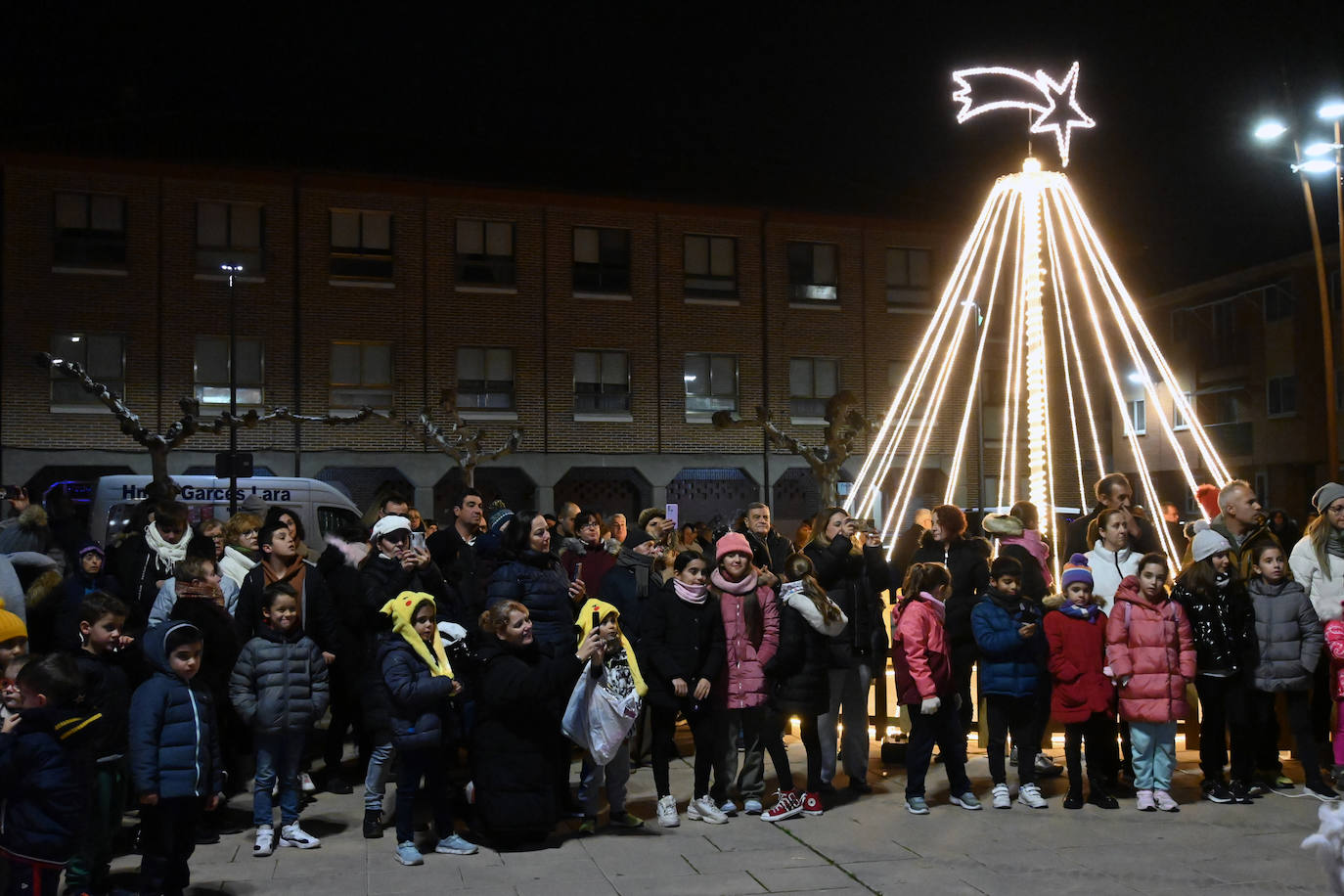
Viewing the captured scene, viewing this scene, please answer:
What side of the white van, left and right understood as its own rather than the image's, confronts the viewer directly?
right

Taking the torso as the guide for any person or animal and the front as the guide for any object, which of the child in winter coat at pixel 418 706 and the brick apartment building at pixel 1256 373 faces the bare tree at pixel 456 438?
the brick apartment building

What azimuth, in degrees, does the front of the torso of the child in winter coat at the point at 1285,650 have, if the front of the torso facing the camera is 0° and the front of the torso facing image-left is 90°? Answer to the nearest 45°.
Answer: approximately 45°

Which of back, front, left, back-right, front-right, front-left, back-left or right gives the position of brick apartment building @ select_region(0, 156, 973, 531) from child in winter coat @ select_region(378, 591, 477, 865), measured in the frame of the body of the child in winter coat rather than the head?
back-left

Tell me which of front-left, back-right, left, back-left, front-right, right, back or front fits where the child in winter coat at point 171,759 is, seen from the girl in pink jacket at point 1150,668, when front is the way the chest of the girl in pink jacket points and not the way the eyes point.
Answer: front-right

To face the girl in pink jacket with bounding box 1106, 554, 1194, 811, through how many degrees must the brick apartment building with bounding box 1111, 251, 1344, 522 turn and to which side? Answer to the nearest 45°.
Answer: approximately 45° to its left

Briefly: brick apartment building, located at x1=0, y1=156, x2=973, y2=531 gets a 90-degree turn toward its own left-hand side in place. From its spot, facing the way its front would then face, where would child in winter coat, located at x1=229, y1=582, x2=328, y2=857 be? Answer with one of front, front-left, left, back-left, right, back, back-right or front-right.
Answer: right

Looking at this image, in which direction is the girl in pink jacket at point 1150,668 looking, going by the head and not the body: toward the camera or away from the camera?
toward the camera

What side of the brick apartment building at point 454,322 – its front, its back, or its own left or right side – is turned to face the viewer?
front

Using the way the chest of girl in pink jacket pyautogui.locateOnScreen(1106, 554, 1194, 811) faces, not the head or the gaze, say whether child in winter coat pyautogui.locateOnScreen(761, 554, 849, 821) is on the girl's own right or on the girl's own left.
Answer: on the girl's own right

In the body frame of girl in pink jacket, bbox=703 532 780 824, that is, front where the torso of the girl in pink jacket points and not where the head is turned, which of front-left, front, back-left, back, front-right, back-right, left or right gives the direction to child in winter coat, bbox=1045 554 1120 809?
left

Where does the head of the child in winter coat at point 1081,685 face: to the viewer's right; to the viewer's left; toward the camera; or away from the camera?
toward the camera

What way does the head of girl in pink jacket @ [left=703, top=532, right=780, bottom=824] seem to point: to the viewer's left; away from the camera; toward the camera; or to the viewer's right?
toward the camera

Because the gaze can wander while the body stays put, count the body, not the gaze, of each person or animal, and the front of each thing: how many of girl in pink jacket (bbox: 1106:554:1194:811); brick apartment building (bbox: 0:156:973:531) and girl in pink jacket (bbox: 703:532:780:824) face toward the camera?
3

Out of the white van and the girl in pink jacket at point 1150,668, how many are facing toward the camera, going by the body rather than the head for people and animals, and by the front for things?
1

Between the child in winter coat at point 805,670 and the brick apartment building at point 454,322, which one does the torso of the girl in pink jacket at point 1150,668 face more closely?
the child in winter coat

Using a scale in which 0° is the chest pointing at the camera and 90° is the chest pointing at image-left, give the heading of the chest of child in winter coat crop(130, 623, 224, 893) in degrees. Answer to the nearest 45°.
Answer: approximately 315°
